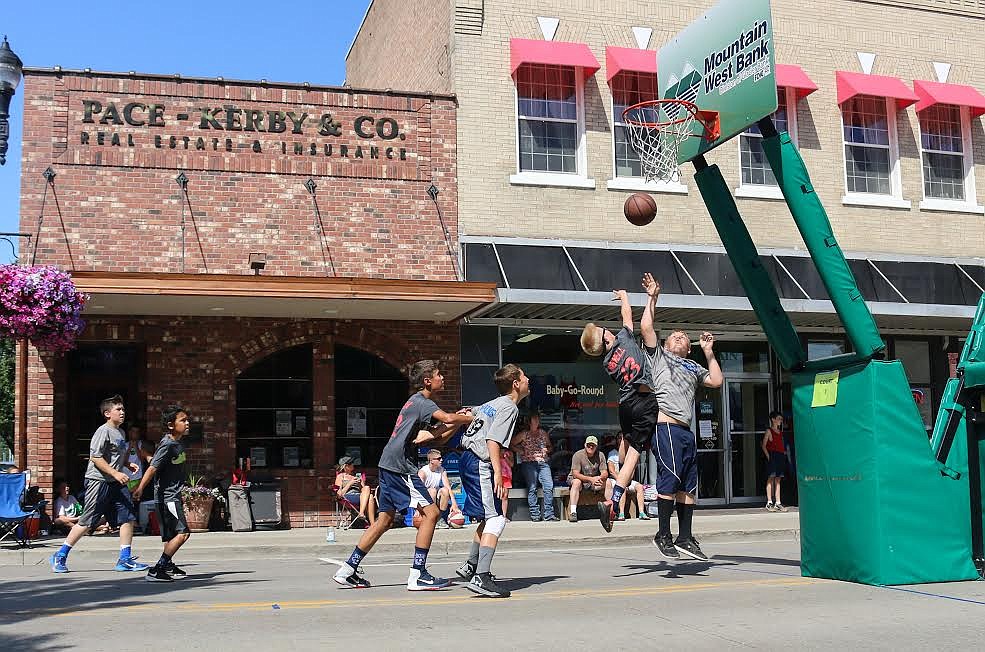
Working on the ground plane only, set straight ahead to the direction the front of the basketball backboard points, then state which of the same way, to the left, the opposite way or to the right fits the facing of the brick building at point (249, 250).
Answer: to the left

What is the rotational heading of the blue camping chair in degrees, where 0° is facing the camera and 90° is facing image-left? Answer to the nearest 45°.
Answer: approximately 315°

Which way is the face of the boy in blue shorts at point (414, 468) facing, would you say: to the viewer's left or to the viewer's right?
to the viewer's right

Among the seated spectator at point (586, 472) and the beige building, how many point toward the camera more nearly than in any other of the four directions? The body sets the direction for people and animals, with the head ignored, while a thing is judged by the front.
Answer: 2
